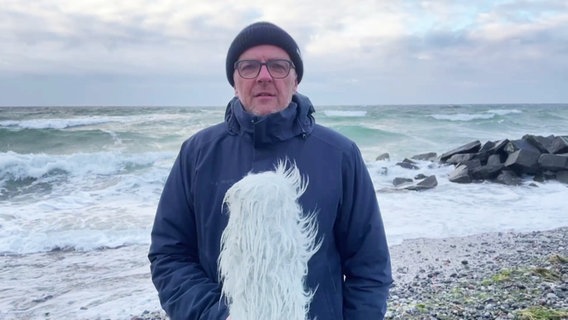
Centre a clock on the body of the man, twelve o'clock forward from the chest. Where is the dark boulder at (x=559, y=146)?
The dark boulder is roughly at 7 o'clock from the man.

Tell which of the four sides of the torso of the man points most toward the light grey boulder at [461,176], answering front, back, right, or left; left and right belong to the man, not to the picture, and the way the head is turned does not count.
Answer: back

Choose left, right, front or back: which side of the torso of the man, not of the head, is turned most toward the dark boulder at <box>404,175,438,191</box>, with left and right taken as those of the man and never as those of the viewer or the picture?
back

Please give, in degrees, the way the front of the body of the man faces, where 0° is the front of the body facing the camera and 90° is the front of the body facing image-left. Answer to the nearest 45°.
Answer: approximately 0°

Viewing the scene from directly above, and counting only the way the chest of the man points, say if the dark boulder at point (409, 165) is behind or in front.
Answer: behind

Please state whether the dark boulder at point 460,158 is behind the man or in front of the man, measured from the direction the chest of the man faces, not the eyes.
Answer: behind

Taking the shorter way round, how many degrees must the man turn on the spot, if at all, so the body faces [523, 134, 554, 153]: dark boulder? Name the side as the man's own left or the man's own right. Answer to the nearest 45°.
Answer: approximately 135° to the man's own left

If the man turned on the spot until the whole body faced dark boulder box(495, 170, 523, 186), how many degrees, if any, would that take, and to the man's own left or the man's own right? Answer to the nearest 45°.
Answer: approximately 135° to the man's own left

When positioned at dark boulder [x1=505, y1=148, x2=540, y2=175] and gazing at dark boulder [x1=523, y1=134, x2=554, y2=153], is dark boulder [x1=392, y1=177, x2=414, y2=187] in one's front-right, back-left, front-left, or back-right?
back-left

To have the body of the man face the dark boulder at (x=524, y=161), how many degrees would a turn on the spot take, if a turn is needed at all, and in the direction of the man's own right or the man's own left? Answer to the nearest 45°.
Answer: approximately 135° to the man's own left

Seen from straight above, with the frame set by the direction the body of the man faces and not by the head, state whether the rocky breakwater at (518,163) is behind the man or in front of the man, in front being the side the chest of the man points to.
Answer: behind
